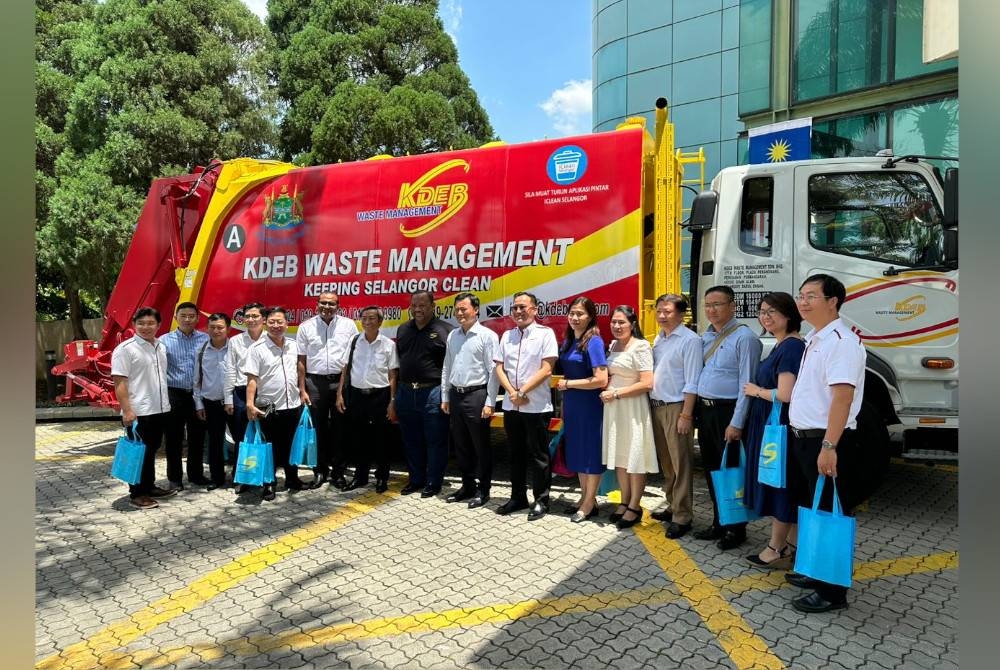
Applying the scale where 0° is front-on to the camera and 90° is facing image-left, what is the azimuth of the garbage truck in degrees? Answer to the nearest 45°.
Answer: approximately 270°

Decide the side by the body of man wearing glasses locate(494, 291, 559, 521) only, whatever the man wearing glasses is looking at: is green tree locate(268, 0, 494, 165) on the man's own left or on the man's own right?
on the man's own right

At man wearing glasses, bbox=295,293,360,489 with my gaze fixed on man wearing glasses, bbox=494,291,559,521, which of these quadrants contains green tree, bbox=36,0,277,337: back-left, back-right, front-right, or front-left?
back-left

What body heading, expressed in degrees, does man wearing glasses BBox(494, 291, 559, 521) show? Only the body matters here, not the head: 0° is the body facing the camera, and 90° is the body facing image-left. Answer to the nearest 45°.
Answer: approximately 45°

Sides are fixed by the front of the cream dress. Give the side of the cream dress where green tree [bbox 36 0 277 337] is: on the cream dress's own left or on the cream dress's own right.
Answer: on the cream dress's own right

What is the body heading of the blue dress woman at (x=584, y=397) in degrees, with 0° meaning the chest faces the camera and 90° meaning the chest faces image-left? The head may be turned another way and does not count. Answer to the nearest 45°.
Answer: approximately 45°

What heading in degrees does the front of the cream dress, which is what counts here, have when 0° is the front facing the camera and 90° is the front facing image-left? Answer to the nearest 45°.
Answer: approximately 45°

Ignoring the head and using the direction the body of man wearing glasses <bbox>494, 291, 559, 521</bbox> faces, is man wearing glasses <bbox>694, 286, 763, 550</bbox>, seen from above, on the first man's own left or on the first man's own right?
on the first man's own left
